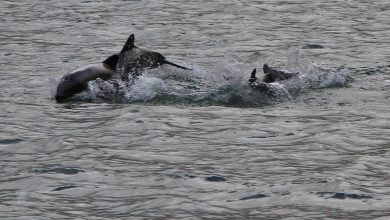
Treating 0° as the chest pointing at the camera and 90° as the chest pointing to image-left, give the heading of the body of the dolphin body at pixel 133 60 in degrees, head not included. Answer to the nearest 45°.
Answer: approximately 90°

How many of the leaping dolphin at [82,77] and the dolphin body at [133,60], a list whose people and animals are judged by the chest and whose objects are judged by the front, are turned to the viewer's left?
2

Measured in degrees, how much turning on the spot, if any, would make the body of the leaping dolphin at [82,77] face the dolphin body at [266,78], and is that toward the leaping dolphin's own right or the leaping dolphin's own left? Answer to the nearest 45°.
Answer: approximately 180°

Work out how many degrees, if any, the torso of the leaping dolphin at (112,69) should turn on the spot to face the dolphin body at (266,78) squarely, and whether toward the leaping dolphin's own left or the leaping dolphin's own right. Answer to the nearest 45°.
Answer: approximately 180°

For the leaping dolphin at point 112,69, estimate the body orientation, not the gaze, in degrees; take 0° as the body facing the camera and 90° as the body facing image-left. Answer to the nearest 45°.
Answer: approximately 90°

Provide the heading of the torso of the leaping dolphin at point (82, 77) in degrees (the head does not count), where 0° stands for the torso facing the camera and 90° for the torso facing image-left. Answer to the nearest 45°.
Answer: approximately 90°
